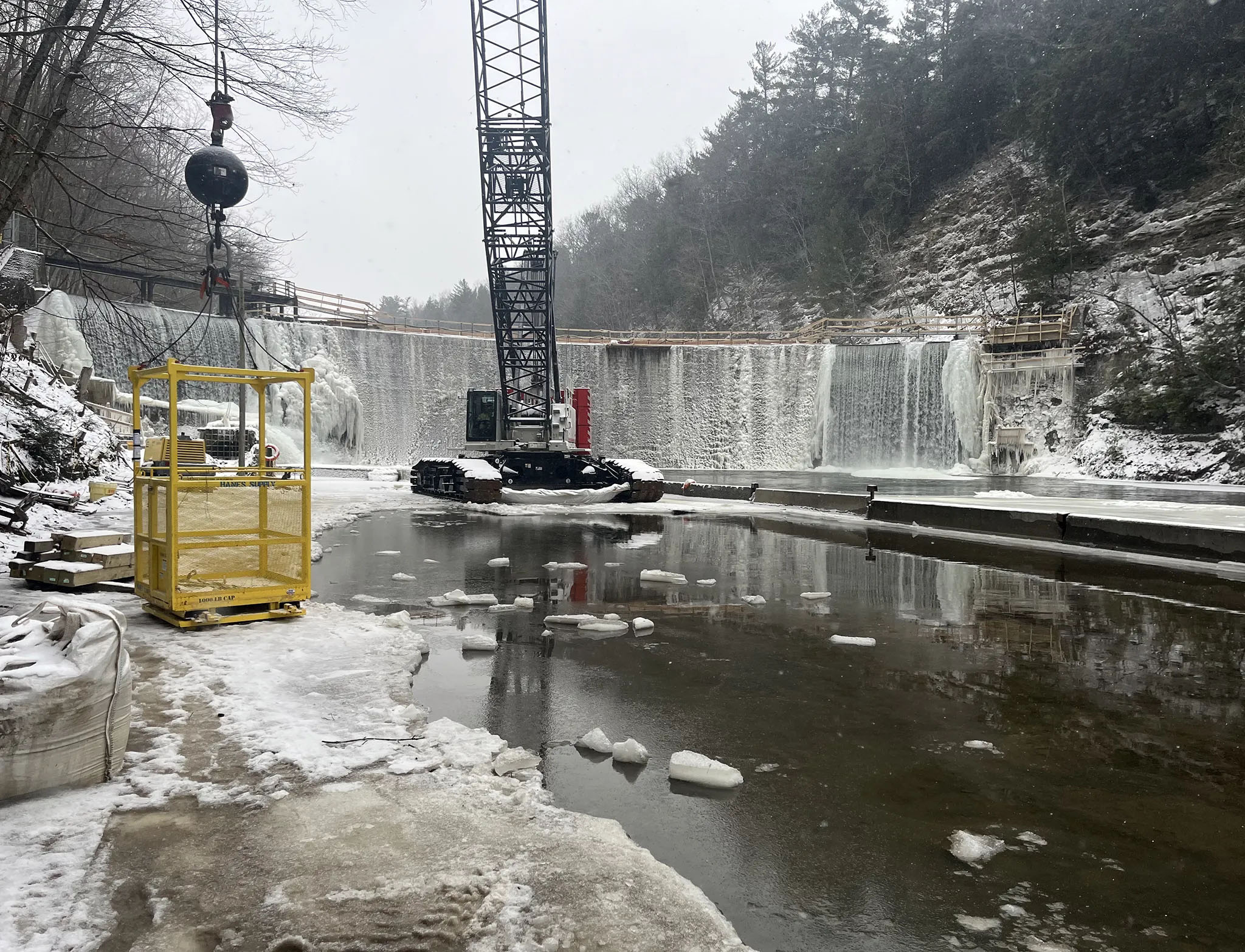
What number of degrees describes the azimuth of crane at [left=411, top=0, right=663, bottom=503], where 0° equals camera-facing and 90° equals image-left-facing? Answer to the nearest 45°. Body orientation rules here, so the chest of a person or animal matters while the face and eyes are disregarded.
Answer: approximately 0°

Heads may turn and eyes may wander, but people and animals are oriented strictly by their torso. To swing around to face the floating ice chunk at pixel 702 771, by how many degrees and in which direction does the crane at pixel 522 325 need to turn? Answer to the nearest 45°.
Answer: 0° — it already faces it

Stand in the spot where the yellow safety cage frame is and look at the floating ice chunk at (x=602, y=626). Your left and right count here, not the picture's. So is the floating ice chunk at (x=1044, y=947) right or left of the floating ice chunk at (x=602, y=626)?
right

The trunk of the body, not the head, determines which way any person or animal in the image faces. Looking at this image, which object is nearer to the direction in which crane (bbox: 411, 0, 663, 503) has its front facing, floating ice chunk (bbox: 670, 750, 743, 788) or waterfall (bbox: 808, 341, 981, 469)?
the floating ice chunk

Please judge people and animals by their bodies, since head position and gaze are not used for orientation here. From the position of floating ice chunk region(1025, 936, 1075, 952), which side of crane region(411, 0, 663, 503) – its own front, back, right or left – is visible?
front

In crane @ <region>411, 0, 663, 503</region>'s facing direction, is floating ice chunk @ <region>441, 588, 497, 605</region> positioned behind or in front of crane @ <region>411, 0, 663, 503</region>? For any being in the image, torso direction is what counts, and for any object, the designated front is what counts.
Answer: in front

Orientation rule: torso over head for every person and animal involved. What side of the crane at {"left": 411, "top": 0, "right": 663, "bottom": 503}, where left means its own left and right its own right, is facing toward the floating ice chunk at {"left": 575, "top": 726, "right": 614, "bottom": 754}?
front
